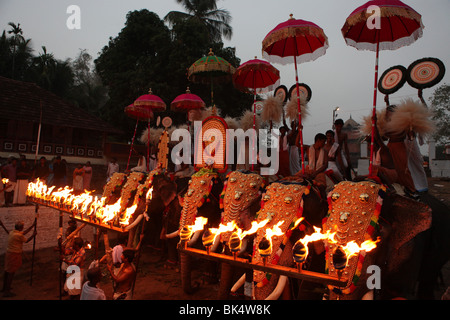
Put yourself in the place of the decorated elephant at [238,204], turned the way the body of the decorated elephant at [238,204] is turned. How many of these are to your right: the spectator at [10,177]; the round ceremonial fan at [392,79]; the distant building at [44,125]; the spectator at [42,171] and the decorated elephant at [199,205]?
4

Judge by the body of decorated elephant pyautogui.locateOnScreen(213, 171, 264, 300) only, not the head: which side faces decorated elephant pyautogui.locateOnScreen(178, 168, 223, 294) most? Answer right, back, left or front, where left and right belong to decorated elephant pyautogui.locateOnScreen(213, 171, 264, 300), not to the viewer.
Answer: right

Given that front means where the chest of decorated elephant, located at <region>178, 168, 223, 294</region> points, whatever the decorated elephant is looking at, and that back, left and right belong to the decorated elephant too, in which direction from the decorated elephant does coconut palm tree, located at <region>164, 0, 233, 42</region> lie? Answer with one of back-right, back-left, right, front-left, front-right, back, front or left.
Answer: back-right

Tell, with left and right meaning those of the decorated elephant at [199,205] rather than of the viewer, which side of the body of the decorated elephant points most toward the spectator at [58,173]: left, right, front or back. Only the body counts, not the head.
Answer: right

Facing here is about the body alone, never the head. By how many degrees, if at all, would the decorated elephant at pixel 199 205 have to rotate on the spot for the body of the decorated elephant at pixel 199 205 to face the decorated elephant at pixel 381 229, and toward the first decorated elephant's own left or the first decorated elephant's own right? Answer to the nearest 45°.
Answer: approximately 90° to the first decorated elephant's own left

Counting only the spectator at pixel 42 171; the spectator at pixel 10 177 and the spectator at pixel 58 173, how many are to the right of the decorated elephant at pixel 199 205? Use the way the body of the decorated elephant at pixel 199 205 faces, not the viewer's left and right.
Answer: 3

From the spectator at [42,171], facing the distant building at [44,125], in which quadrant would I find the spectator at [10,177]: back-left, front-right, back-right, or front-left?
back-left

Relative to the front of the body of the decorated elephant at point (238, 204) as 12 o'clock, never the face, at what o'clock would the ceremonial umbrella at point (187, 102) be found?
The ceremonial umbrella is roughly at 4 o'clock from the decorated elephant.
